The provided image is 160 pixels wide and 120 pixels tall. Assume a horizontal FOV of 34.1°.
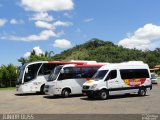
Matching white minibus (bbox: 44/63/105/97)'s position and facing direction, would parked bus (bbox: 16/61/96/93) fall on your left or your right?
on your right

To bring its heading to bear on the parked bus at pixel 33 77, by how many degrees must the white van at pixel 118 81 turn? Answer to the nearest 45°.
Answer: approximately 90° to its right

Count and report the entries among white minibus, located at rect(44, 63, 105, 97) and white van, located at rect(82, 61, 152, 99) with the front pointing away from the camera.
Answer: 0
